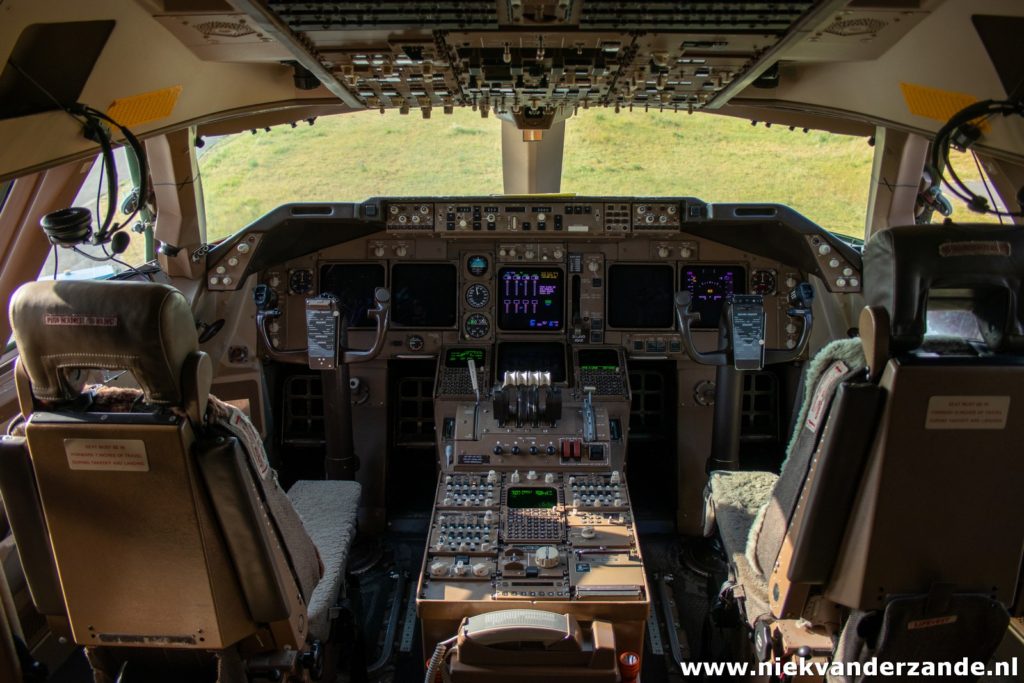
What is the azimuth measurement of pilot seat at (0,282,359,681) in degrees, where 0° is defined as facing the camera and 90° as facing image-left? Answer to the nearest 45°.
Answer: approximately 225°

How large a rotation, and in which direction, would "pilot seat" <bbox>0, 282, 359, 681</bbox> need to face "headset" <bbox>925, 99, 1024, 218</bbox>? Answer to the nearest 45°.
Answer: approximately 45° to its right

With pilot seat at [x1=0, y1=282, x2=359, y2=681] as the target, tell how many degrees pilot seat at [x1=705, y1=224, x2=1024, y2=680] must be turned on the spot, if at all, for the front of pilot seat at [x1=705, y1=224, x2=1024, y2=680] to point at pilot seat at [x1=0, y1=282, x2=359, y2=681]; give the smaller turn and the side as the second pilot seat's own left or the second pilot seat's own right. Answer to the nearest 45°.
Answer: approximately 90° to the second pilot seat's own left

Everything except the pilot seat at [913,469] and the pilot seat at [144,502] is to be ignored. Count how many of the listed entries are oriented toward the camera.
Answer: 0

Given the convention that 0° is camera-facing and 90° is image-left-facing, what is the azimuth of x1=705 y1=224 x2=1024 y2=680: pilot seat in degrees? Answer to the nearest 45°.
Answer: approximately 135°

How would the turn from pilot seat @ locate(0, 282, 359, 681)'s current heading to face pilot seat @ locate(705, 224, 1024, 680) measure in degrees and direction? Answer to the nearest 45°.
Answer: approximately 90° to its right

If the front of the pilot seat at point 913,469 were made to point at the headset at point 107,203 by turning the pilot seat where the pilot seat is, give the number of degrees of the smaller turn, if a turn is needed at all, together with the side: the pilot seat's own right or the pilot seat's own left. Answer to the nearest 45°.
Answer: approximately 45° to the pilot seat's own left
